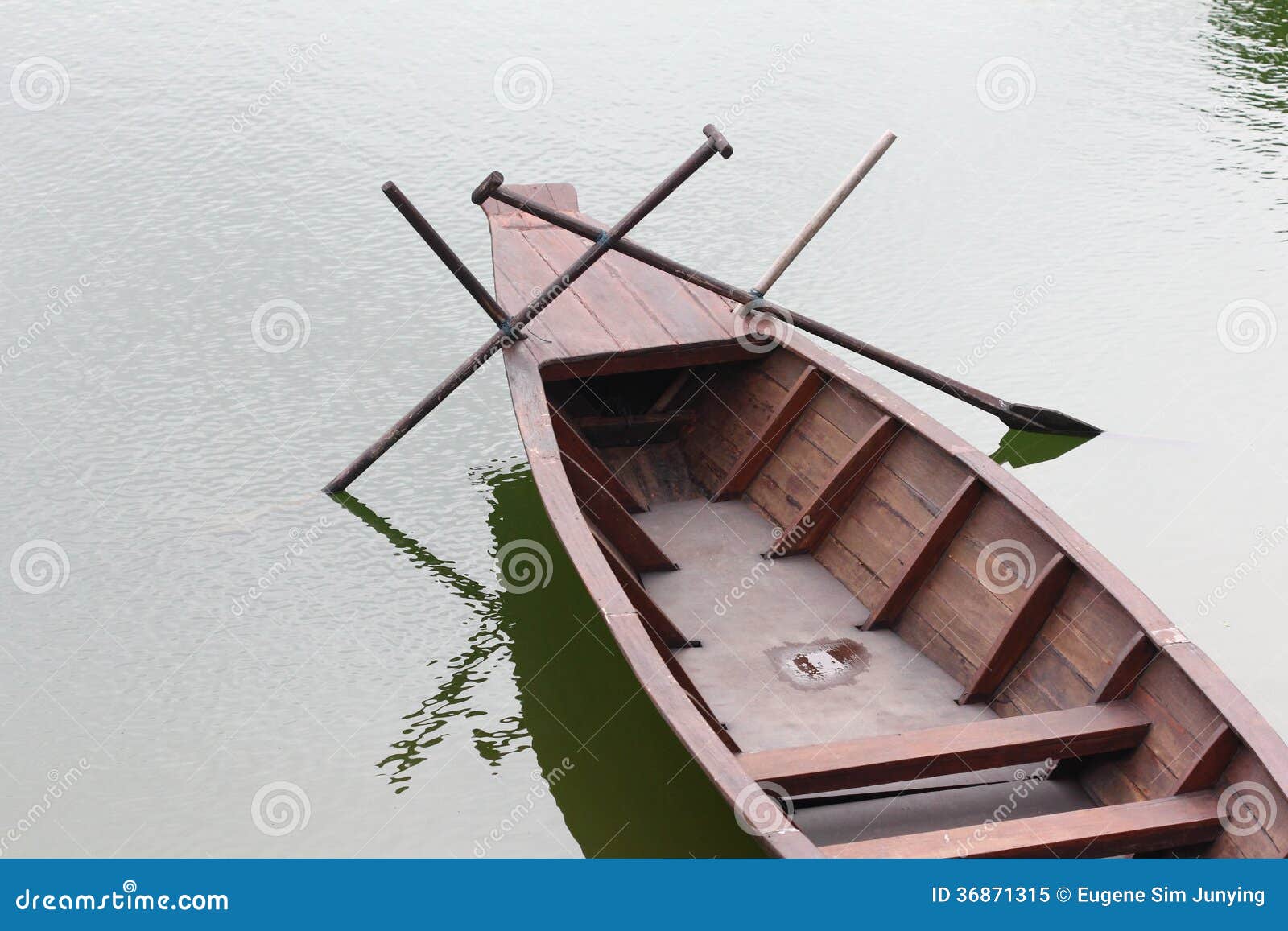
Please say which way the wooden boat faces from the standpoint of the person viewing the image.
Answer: facing away from the viewer and to the left of the viewer
